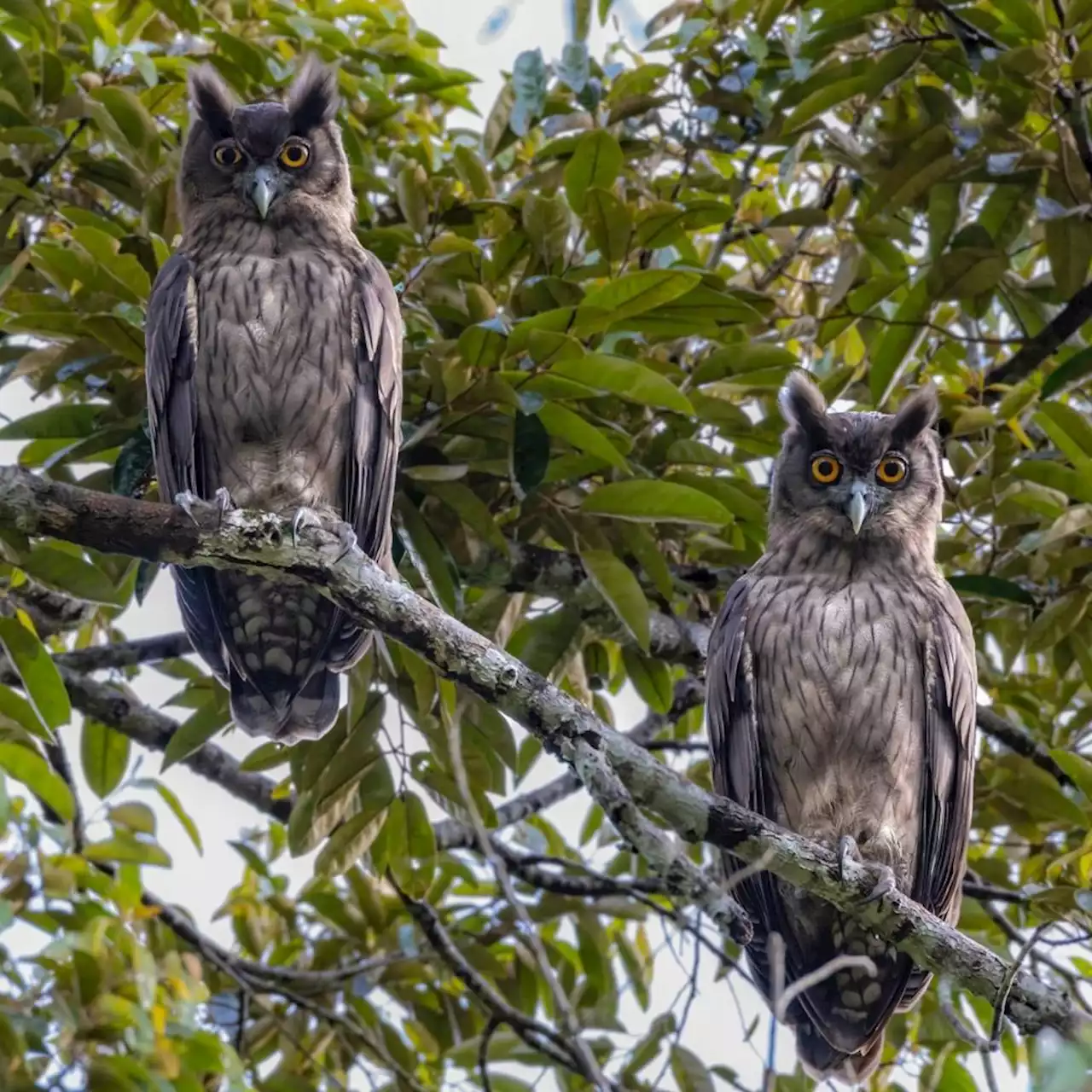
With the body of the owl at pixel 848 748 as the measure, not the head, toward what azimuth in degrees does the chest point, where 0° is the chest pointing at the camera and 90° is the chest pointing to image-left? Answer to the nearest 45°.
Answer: approximately 0°

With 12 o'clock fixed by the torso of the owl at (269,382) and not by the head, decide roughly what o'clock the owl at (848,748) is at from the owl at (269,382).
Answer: the owl at (848,748) is roughly at 9 o'clock from the owl at (269,382).

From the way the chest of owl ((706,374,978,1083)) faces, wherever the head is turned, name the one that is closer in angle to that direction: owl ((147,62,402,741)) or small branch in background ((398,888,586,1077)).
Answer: the owl

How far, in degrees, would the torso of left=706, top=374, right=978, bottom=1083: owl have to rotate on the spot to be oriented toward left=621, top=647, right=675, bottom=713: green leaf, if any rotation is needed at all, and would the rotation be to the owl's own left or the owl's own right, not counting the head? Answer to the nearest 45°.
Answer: approximately 135° to the owl's own right

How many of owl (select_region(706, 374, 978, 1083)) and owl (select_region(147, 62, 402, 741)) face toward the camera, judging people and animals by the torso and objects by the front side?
2

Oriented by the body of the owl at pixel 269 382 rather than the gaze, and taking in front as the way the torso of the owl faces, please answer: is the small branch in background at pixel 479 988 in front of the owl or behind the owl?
behind

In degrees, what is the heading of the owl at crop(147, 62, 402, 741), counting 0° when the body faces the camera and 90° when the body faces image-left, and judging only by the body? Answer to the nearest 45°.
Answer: approximately 0°

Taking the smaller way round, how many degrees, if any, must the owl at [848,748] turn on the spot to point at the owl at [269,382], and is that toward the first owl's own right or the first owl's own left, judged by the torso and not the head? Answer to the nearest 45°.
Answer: approximately 90° to the first owl's own right

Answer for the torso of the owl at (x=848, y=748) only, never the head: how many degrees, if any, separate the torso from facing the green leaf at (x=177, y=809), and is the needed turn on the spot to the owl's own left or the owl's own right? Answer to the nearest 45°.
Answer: approximately 90° to the owl's own right
